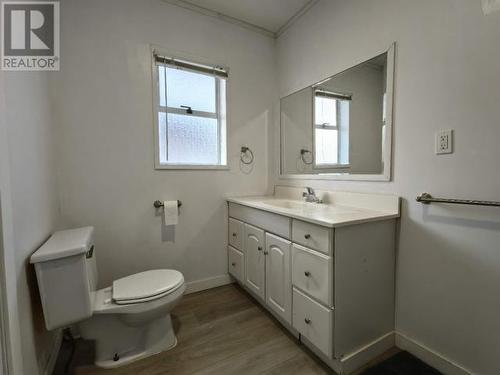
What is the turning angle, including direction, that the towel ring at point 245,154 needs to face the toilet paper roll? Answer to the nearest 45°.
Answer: approximately 90° to its right

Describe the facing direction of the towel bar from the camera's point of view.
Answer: facing the viewer and to the left of the viewer

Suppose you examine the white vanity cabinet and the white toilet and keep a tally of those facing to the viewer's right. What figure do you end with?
1

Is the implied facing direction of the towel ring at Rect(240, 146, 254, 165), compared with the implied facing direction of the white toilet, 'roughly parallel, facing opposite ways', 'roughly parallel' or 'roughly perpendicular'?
roughly perpendicular

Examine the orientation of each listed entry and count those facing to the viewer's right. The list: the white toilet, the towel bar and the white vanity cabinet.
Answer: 1

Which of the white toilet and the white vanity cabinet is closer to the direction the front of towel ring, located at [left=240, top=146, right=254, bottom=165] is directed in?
the white vanity cabinet

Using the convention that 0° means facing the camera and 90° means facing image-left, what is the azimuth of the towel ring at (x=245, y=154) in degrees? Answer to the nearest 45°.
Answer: approximately 315°

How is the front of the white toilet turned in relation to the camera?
facing to the right of the viewer

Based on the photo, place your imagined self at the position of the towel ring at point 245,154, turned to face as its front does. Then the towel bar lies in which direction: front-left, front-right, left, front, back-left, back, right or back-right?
front

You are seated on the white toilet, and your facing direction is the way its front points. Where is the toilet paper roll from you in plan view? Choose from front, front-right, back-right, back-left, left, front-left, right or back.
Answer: front-left

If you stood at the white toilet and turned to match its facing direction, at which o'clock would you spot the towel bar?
The towel bar is roughly at 1 o'clock from the white toilet.
